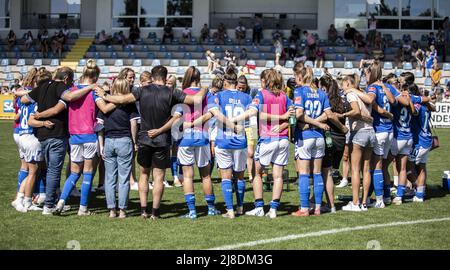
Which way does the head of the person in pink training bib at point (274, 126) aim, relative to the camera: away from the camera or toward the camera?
away from the camera

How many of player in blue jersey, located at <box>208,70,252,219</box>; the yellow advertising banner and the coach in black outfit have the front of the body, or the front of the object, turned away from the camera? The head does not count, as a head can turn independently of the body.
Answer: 2

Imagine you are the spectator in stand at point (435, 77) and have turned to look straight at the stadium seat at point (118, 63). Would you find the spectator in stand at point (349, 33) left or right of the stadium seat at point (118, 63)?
right

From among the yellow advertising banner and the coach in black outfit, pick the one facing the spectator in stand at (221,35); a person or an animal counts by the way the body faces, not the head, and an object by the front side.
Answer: the coach in black outfit

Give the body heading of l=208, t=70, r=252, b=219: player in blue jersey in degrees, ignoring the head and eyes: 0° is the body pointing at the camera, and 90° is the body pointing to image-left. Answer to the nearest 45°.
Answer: approximately 180°

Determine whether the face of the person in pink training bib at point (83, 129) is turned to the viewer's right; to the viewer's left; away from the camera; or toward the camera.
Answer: away from the camera

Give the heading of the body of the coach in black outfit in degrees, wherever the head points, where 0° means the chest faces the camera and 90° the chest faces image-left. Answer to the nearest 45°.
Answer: approximately 180°
